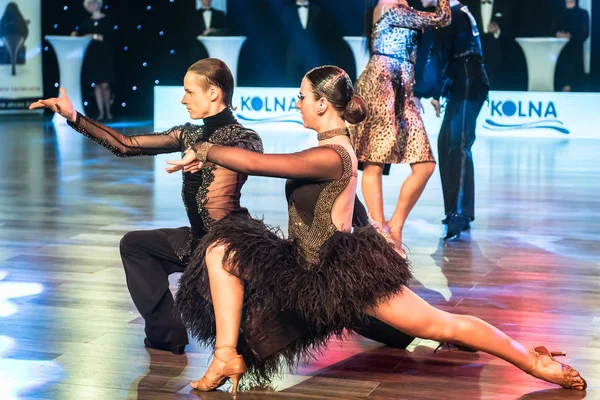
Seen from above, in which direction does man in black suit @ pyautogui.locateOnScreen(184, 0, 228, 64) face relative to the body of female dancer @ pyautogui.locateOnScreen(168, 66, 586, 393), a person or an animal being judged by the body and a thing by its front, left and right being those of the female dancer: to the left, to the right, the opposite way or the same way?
to the left

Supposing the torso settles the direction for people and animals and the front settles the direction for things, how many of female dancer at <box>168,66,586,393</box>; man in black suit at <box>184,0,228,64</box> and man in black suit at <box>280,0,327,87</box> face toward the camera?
2

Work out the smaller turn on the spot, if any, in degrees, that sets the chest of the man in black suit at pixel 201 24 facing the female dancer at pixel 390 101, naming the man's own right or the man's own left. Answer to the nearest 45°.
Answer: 0° — they already face them

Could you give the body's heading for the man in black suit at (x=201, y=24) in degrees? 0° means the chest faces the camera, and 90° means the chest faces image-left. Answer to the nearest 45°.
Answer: approximately 0°

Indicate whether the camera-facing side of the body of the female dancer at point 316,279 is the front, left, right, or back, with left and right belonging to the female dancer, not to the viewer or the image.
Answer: left

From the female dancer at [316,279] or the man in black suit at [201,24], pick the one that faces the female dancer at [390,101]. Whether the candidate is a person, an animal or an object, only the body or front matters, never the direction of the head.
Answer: the man in black suit

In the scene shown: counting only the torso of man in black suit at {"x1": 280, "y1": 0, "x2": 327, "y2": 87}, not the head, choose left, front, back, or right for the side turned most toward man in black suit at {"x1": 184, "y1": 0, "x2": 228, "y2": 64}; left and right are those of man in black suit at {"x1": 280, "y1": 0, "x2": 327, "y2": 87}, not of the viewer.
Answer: right

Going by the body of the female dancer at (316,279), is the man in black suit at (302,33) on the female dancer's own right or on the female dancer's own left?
on the female dancer's own right

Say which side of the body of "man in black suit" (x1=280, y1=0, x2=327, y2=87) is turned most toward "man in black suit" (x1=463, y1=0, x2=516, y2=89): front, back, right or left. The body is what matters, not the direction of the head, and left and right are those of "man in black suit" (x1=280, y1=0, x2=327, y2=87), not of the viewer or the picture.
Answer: left

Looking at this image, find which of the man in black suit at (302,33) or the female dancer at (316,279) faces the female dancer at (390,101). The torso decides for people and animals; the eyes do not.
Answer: the man in black suit
